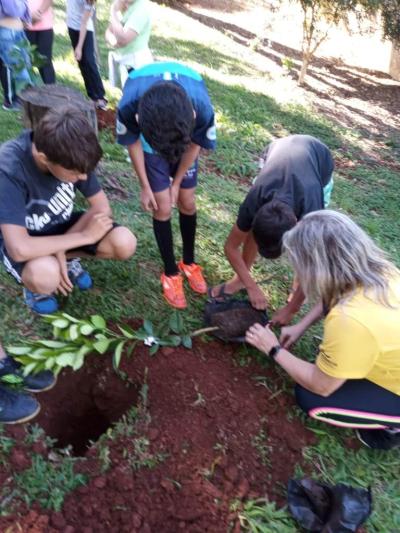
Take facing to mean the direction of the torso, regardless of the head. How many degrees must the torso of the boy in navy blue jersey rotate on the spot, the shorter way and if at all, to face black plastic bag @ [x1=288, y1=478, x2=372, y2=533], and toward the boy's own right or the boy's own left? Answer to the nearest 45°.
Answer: approximately 45° to the boy's own left

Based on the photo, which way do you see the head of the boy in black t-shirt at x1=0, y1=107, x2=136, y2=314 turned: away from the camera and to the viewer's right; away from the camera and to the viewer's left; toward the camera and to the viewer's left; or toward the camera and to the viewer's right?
toward the camera and to the viewer's right

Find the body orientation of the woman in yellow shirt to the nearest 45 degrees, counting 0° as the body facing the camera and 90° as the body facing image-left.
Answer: approximately 90°

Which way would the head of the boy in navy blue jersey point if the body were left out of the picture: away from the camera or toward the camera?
toward the camera

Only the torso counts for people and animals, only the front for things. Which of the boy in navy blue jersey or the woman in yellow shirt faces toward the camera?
the boy in navy blue jersey

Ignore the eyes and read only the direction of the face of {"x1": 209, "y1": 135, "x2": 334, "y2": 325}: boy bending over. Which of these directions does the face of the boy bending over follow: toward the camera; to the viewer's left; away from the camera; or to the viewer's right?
toward the camera

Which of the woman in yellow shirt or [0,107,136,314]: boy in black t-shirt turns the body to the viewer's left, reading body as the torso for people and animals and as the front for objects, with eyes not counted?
the woman in yellow shirt

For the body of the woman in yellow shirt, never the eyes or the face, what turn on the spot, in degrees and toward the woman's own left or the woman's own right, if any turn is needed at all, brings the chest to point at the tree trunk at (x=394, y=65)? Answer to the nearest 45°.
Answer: approximately 90° to the woman's own right

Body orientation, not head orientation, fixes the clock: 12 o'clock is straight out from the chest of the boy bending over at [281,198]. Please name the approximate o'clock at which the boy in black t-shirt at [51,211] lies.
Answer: The boy in black t-shirt is roughly at 1 o'clock from the boy bending over.

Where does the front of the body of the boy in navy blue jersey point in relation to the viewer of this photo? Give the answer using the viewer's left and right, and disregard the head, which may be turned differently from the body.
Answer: facing the viewer

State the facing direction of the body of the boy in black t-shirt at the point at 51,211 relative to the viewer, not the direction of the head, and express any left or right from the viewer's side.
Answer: facing the viewer and to the right of the viewer

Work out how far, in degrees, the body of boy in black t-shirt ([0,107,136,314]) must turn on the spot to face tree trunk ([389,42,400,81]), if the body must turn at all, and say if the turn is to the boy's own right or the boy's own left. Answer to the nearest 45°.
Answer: approximately 90° to the boy's own left

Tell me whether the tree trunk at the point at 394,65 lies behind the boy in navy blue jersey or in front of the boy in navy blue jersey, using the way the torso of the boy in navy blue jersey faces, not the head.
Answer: behind

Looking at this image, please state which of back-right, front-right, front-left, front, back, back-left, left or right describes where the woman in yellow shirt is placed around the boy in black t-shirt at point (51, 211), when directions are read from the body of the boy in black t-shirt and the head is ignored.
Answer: front

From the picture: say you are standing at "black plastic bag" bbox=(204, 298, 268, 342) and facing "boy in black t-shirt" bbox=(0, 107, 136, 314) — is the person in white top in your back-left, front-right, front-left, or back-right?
front-right

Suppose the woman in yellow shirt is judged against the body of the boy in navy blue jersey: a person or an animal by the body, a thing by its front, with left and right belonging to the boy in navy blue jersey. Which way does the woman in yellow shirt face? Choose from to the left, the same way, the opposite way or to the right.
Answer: to the right

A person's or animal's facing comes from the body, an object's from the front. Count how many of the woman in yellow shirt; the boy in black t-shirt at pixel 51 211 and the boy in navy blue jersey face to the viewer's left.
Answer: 1
